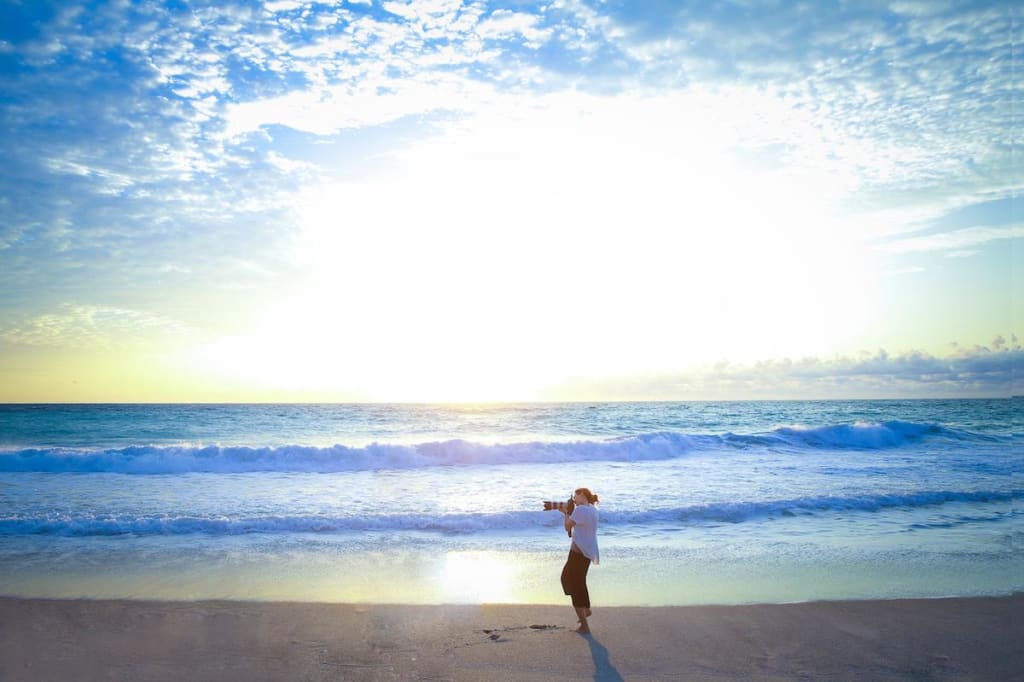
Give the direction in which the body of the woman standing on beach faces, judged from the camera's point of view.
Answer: to the viewer's left
